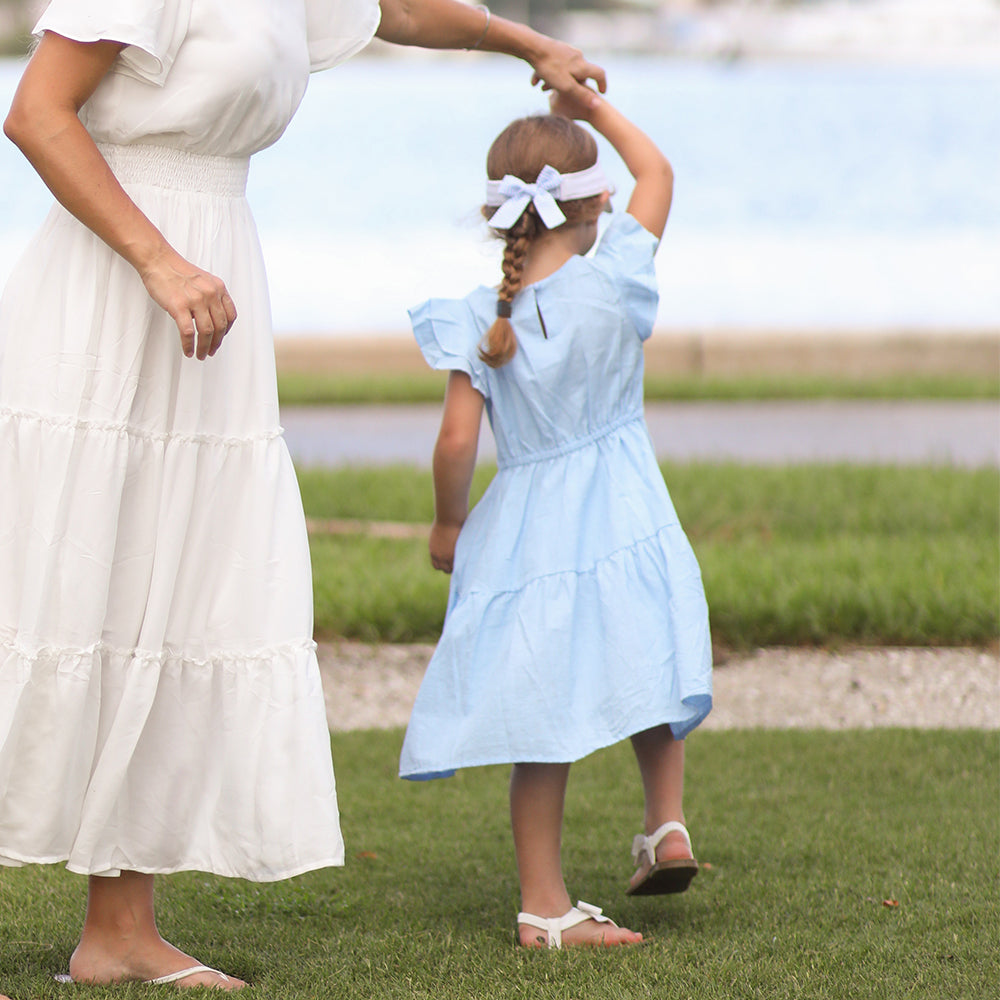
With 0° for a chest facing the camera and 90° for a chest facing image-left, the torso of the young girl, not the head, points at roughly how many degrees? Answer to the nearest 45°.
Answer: approximately 225°

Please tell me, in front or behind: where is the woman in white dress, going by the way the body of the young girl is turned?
behind

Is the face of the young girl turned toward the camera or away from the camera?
away from the camera
